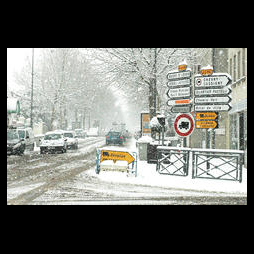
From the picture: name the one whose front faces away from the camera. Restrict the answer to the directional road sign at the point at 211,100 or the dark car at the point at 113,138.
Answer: the dark car

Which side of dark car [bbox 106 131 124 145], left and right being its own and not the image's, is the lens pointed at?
back

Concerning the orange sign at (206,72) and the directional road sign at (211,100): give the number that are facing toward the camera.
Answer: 2

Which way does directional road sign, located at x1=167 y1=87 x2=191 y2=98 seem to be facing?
toward the camera

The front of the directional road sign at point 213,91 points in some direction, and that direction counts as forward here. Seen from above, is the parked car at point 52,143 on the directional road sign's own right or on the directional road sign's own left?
on the directional road sign's own right

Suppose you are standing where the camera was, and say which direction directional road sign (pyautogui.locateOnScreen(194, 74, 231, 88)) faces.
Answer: facing the viewer

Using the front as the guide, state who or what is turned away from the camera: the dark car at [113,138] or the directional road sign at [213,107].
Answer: the dark car

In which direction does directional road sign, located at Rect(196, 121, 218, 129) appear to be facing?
toward the camera
